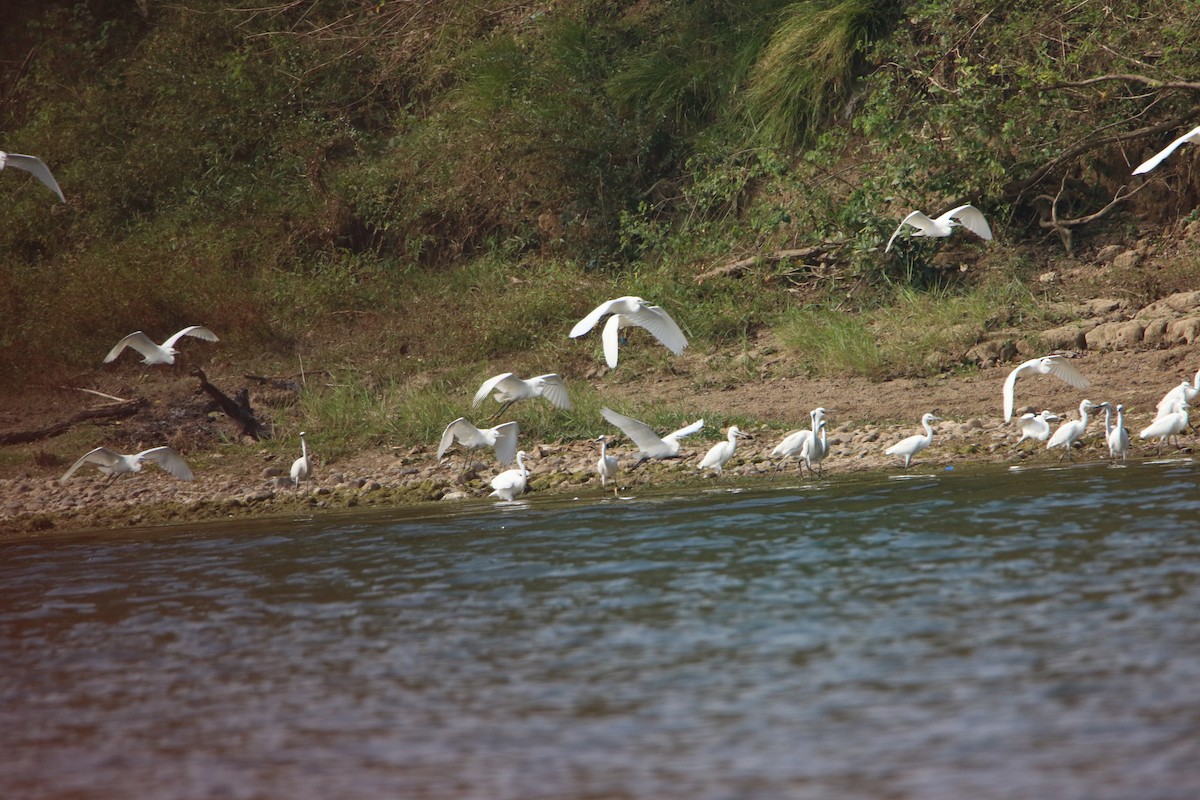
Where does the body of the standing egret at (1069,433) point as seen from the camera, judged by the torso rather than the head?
to the viewer's right

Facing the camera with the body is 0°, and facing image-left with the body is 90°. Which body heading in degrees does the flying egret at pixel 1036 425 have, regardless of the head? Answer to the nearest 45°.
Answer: approximately 270°

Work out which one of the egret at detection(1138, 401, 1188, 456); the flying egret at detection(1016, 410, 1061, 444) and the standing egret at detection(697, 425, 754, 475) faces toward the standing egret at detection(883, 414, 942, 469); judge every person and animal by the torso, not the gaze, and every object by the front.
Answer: the standing egret at detection(697, 425, 754, 475)

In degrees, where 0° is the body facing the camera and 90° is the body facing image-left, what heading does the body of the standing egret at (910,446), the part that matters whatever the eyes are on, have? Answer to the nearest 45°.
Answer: approximately 270°

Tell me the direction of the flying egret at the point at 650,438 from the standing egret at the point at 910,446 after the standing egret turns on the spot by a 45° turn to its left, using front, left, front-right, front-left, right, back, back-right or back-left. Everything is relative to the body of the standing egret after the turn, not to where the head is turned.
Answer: back-left

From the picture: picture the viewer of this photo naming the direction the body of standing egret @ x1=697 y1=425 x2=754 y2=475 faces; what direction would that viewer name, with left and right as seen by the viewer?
facing to the right of the viewer

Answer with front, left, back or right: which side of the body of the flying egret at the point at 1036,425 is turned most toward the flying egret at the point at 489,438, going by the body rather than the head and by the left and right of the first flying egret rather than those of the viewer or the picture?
back

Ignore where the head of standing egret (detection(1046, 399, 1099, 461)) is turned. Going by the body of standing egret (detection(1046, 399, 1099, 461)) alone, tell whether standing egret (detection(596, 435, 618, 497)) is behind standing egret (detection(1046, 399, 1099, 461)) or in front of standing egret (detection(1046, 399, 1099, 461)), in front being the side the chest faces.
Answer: behind

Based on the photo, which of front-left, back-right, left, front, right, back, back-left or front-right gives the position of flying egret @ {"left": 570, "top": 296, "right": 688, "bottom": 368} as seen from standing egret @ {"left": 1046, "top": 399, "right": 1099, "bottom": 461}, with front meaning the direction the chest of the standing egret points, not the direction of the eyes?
back

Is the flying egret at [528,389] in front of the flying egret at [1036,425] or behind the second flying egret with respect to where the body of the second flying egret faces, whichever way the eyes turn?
behind
